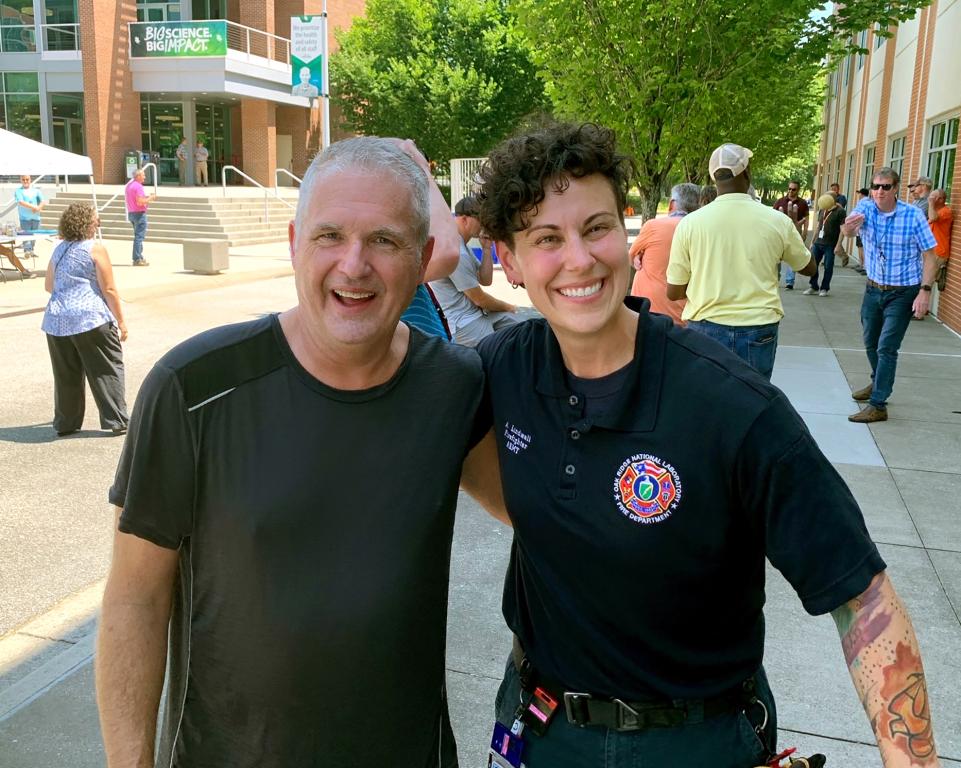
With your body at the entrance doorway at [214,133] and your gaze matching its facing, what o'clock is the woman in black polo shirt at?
The woman in black polo shirt is roughly at 12 o'clock from the entrance doorway.

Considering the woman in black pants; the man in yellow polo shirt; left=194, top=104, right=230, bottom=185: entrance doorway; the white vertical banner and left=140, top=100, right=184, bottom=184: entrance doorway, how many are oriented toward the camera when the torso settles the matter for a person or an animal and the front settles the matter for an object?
3

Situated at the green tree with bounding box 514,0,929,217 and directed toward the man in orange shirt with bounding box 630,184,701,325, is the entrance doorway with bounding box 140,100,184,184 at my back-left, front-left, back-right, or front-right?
back-right

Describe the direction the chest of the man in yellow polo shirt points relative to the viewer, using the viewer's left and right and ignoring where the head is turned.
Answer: facing away from the viewer

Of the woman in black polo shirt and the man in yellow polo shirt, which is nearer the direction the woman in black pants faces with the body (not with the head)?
the man in yellow polo shirt

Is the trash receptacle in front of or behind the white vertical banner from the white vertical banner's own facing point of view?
behind

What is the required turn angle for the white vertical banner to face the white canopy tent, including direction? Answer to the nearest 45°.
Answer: approximately 45° to its right

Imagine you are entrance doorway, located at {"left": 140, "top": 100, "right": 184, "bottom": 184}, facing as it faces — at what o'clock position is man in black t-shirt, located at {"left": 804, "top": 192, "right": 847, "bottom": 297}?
The man in black t-shirt is roughly at 11 o'clock from the entrance doorway.

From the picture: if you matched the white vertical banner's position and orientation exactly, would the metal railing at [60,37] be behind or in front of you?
behind

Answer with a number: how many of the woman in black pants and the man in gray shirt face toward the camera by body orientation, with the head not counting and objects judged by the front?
0

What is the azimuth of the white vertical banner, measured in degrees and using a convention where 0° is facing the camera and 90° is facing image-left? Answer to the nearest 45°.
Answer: approximately 0°
